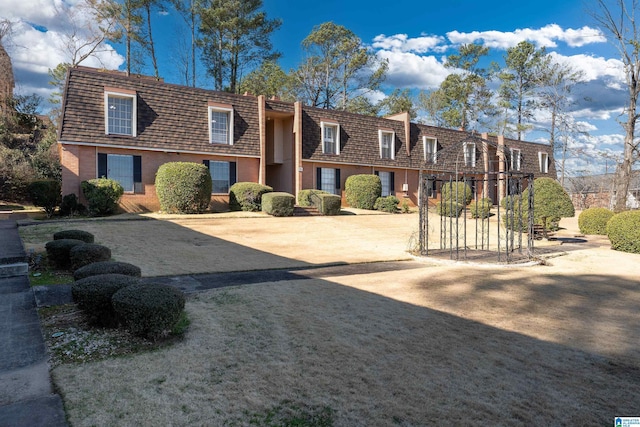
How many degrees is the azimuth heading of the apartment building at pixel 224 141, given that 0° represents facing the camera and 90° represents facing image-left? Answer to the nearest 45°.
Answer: approximately 315°

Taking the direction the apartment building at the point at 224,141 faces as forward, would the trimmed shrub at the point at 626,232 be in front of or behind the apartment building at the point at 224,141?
in front

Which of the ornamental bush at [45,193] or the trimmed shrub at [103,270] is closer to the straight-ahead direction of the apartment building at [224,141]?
the trimmed shrub
